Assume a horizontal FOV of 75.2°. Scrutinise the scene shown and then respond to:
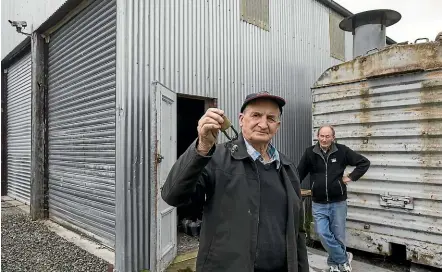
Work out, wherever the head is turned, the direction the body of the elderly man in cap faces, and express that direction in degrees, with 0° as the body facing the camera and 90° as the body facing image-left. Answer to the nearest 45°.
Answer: approximately 315°

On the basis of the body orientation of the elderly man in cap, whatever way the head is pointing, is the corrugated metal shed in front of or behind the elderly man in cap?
behind

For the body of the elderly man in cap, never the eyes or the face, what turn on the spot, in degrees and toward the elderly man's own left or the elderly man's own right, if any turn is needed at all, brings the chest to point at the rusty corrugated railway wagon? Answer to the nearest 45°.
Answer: approximately 90° to the elderly man's own left
